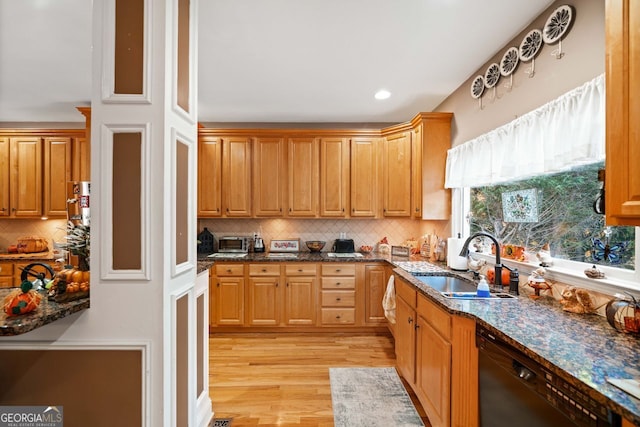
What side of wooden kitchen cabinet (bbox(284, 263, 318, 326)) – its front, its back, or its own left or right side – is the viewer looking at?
front

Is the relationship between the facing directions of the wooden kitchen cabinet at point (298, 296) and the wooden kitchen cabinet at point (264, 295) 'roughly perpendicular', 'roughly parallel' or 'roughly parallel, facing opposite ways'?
roughly parallel

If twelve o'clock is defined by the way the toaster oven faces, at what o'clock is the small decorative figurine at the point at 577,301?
The small decorative figurine is roughly at 11 o'clock from the toaster oven.

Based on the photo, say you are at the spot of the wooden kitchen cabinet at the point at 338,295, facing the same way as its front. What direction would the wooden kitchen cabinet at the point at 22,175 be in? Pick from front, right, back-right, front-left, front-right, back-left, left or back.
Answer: right

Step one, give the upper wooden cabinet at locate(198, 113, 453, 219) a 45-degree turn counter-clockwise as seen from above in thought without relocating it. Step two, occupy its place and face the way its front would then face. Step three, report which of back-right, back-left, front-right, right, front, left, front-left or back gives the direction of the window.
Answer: front

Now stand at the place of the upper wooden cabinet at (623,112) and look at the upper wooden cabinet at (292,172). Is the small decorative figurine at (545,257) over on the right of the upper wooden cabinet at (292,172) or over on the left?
right

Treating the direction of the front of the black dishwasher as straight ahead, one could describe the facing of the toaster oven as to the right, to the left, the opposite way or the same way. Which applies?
to the left

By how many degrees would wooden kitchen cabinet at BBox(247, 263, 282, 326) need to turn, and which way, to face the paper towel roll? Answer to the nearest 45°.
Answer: approximately 45° to its left

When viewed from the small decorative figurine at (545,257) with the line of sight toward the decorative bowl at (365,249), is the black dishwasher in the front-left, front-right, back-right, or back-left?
back-left

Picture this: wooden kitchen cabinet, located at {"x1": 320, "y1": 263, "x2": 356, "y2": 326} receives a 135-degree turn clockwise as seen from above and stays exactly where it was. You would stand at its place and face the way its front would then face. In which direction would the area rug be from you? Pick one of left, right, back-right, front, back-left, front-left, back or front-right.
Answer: back-left

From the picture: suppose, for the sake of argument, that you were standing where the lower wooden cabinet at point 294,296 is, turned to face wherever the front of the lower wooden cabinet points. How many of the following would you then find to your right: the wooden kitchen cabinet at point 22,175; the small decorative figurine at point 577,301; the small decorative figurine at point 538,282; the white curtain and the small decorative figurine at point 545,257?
1

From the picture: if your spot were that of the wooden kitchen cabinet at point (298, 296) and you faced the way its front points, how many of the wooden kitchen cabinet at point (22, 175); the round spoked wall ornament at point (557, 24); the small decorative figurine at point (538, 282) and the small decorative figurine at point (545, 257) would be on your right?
1

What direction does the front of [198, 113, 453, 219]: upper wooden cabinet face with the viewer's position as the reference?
facing the viewer

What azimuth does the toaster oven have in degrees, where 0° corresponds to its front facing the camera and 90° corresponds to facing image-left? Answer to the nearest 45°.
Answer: approximately 0°
